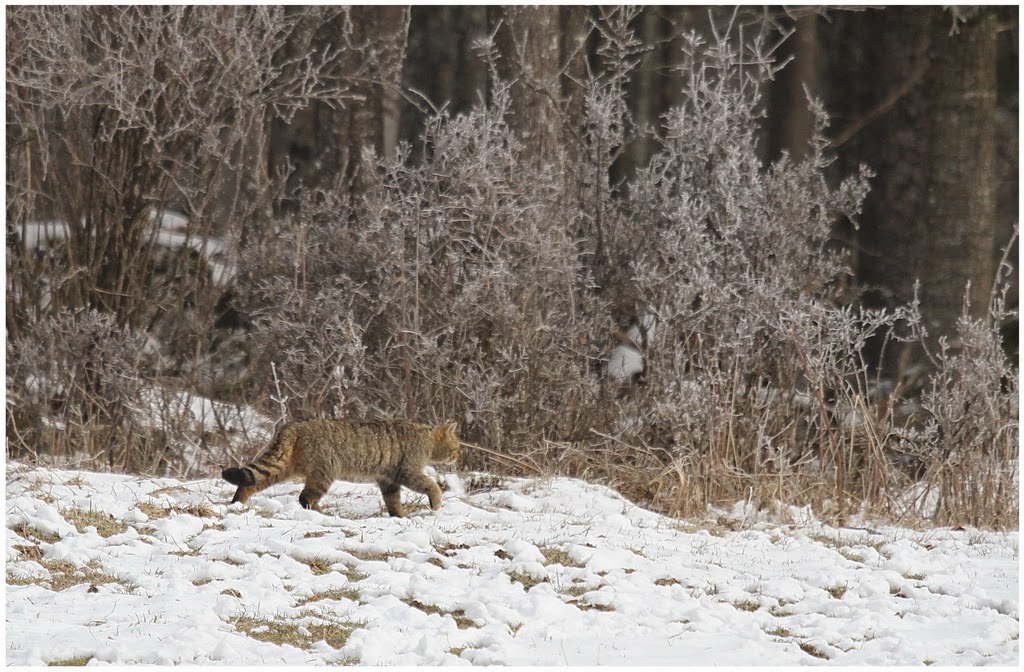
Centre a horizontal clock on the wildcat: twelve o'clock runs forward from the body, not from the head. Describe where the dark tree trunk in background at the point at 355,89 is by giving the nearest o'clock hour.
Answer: The dark tree trunk in background is roughly at 9 o'clock from the wildcat.

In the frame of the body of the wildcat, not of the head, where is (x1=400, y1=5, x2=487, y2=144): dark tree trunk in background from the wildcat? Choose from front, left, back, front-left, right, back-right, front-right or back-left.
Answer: left

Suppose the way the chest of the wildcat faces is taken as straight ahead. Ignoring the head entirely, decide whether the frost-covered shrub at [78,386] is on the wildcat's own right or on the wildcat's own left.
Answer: on the wildcat's own left

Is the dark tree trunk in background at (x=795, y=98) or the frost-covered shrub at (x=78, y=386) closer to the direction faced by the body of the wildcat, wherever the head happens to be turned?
the dark tree trunk in background

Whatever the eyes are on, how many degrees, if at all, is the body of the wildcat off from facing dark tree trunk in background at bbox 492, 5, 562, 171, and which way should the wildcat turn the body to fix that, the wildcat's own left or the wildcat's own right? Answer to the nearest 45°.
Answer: approximately 90° to the wildcat's own left

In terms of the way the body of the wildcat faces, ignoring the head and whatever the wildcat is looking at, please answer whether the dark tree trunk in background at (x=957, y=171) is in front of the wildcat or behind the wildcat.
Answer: in front

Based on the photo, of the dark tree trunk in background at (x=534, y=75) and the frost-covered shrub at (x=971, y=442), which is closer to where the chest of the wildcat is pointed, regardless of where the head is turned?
the frost-covered shrub

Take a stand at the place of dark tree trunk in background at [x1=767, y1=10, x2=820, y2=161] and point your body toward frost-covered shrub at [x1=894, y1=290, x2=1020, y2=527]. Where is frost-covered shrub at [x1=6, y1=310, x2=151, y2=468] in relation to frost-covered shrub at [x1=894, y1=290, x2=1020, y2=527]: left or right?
right

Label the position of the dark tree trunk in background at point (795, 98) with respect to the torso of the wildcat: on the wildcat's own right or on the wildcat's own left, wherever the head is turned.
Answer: on the wildcat's own left

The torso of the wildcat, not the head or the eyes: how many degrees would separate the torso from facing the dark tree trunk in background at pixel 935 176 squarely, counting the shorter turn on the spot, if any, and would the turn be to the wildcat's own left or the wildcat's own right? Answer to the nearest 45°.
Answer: approximately 45° to the wildcat's own left

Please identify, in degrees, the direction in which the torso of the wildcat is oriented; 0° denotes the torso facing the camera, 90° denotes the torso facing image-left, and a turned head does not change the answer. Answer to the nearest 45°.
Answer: approximately 270°

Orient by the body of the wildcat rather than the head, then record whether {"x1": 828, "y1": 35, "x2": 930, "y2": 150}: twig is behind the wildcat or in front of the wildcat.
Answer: in front
